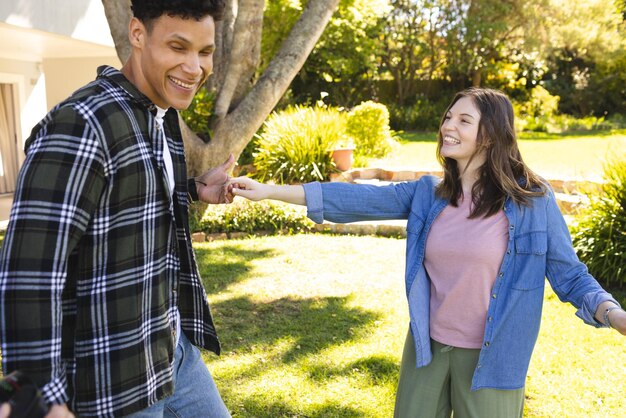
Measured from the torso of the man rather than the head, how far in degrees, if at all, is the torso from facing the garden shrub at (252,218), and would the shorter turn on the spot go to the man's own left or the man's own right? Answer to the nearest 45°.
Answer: approximately 135° to the man's own left

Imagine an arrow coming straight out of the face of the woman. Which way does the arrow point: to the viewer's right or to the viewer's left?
to the viewer's left

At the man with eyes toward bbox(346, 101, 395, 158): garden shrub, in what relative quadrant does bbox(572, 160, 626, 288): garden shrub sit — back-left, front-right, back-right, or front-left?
front-right

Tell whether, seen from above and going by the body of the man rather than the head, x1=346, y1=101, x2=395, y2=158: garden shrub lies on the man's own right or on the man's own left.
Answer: on the man's own left

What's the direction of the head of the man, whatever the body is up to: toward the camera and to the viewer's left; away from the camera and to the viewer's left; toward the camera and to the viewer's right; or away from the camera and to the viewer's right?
toward the camera and to the viewer's right

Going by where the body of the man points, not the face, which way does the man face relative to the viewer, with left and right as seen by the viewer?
facing the viewer and to the right of the viewer

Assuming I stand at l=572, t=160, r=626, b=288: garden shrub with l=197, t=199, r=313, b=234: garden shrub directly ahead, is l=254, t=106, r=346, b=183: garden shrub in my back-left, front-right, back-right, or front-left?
front-right

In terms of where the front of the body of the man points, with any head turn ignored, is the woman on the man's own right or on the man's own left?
on the man's own left
